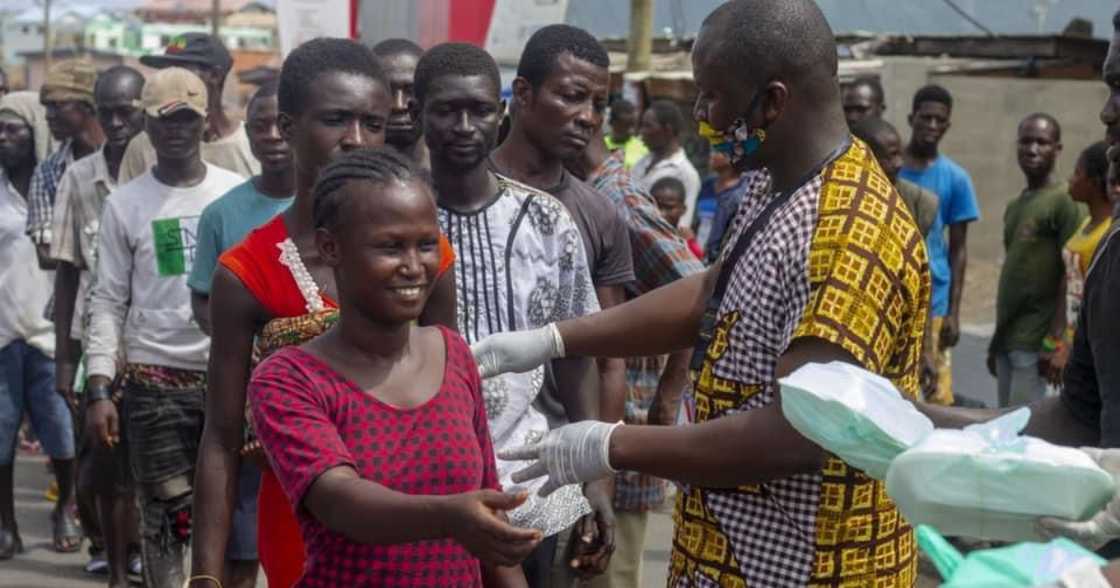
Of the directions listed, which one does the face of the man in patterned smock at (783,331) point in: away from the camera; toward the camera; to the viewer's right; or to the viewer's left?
to the viewer's left

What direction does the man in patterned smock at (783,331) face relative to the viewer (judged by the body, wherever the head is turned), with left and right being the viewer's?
facing to the left of the viewer

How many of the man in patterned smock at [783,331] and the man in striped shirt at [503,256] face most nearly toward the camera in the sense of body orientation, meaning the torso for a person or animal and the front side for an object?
1

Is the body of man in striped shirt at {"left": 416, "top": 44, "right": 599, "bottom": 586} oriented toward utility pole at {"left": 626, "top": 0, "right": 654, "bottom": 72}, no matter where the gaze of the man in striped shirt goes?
no

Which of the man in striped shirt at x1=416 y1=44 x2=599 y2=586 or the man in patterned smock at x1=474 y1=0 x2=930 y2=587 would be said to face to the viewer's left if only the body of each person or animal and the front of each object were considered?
the man in patterned smock

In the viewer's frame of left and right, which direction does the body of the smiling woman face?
facing the viewer and to the right of the viewer

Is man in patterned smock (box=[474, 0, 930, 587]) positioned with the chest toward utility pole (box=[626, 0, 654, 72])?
no

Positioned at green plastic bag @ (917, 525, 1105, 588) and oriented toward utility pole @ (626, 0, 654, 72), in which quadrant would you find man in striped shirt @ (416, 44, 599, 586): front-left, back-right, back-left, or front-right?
front-left

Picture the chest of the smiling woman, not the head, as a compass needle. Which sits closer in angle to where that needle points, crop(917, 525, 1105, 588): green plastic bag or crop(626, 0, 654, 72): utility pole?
the green plastic bag

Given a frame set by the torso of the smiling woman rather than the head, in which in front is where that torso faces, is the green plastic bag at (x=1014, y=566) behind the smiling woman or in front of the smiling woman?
in front

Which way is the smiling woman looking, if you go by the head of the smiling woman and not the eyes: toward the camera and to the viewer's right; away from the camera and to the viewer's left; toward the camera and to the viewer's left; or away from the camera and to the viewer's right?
toward the camera and to the viewer's right

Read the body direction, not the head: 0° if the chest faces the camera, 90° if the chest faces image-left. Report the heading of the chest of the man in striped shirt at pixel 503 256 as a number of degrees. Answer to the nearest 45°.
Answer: approximately 0°
